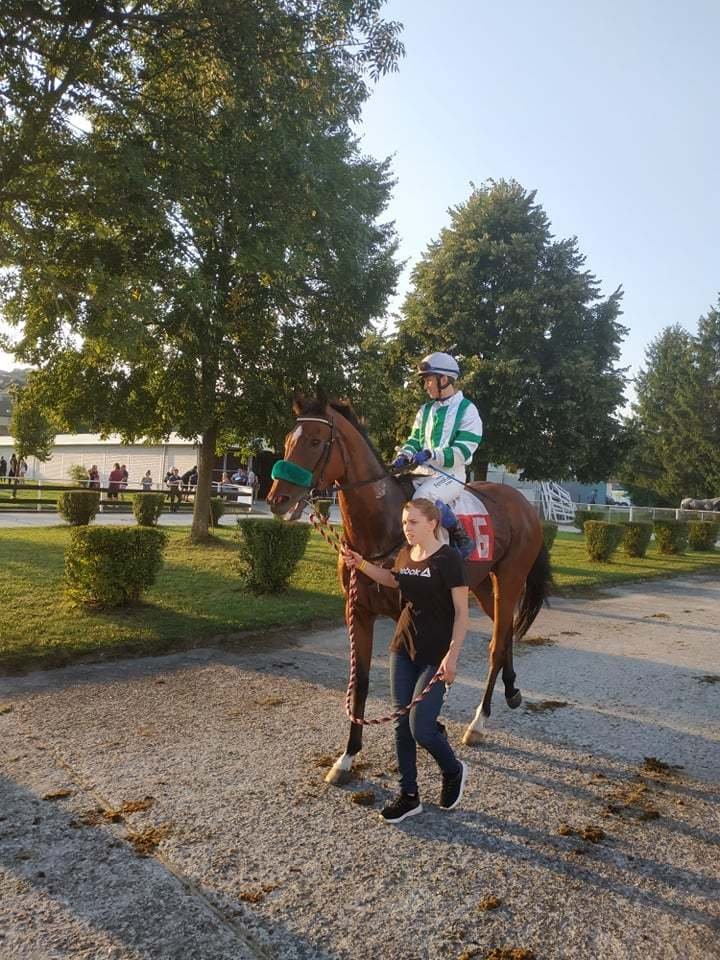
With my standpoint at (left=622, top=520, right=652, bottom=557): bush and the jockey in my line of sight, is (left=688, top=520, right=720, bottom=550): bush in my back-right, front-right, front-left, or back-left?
back-left

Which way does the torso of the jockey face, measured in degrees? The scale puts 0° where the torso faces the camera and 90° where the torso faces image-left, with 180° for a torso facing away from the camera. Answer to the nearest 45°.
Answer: approximately 45°

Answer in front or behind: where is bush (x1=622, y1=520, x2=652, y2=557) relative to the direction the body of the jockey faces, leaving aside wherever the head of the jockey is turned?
behind

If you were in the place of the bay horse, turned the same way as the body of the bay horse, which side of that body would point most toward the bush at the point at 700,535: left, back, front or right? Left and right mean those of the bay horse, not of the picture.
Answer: back

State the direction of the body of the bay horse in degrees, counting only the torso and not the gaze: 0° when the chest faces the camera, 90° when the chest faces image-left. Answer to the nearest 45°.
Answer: approximately 45°
